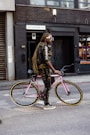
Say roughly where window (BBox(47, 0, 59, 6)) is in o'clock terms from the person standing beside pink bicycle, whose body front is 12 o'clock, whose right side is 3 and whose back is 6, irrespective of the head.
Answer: The window is roughly at 9 o'clock from the person standing beside pink bicycle.

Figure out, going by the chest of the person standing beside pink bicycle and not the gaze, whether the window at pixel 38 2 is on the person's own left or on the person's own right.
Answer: on the person's own left

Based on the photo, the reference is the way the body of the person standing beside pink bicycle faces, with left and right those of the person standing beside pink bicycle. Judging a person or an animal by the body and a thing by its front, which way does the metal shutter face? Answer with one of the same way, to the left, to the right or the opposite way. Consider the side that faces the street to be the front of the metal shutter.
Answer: to the right

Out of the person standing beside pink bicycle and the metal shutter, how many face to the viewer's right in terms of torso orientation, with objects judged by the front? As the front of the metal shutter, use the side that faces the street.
1

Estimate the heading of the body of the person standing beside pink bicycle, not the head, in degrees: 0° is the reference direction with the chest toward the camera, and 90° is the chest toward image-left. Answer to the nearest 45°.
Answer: approximately 270°

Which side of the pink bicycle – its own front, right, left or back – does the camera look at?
right

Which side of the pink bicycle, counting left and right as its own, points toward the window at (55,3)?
left

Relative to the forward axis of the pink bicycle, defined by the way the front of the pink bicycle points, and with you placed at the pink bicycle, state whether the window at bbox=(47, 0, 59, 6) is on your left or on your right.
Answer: on your left

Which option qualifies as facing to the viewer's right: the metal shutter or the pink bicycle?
the pink bicycle

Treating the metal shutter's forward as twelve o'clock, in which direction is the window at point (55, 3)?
The window is roughly at 8 o'clock from the metal shutter.

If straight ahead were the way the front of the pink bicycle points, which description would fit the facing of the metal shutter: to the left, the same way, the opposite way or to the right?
to the right
